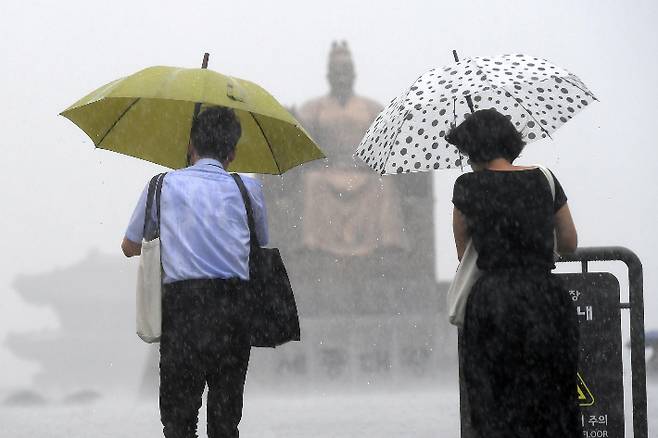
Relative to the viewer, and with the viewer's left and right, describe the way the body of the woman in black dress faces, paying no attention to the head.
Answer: facing away from the viewer

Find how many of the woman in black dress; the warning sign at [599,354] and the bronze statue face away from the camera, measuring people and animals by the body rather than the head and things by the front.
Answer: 1

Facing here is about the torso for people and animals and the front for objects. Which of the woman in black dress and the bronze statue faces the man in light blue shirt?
the bronze statue

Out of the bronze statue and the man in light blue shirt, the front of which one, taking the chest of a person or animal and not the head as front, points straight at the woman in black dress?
the bronze statue

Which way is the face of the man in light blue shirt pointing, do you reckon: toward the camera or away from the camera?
away from the camera

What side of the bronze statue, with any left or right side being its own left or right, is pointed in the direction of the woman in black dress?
front

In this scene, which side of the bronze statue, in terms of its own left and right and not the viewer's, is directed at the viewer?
front

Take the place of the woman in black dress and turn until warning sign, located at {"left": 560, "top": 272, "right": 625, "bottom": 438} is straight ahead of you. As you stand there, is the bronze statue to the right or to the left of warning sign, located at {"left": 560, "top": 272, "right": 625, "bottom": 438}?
left

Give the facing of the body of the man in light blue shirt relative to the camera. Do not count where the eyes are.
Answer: away from the camera

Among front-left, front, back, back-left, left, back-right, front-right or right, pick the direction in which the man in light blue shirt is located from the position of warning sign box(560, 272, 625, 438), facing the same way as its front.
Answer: front-right

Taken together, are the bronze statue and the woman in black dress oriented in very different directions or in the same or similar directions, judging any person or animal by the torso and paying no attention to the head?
very different directions

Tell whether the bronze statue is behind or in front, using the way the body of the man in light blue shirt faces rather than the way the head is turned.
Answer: in front

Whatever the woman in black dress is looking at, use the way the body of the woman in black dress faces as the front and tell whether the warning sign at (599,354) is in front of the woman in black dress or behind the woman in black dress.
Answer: in front

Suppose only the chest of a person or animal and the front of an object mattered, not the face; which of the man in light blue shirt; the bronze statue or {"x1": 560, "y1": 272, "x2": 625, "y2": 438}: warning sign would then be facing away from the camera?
the man in light blue shirt

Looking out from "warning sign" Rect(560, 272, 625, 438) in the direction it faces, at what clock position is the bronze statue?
The bronze statue is roughly at 5 o'clock from the warning sign.

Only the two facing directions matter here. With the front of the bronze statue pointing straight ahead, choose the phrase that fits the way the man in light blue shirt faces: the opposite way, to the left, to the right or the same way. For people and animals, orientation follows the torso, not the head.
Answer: the opposite way
